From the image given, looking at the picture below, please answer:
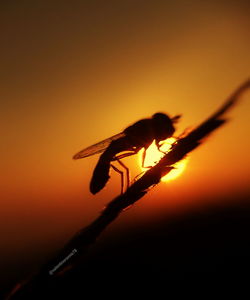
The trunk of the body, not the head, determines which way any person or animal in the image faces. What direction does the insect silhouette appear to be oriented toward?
to the viewer's right
